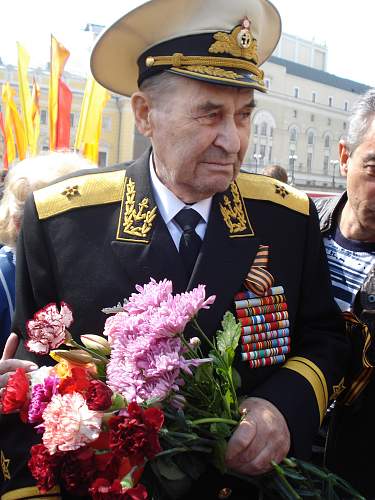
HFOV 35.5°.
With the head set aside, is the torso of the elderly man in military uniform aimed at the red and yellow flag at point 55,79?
no

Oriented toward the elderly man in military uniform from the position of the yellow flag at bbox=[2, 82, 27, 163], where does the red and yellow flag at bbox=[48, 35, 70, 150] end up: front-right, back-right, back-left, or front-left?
front-left

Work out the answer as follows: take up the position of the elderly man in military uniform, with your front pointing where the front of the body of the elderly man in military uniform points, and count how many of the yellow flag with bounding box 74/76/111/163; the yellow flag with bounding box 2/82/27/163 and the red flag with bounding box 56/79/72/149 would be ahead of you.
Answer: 0

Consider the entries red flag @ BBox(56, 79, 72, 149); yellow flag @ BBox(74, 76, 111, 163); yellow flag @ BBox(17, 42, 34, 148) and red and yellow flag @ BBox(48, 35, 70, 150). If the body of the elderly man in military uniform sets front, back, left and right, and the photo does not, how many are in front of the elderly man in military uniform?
0

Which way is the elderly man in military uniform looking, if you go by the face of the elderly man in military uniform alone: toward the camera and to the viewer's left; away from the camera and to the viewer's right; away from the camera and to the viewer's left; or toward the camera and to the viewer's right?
toward the camera and to the viewer's right

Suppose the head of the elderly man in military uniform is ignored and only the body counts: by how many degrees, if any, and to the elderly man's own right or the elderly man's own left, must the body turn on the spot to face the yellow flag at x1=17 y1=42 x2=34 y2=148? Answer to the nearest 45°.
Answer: approximately 180°

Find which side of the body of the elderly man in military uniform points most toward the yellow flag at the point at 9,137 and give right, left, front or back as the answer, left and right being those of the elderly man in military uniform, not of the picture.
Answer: back

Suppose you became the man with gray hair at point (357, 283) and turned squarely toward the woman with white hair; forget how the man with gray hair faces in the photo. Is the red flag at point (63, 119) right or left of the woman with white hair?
right

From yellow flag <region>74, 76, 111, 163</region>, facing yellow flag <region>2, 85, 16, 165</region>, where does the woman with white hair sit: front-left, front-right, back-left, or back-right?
back-left

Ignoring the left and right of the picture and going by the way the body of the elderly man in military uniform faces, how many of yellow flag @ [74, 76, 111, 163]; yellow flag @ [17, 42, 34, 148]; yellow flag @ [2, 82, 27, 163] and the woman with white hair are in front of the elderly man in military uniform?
0

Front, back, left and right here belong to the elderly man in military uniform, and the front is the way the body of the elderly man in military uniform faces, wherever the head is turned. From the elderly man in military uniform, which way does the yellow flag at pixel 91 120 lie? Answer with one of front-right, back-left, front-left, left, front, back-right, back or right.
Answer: back

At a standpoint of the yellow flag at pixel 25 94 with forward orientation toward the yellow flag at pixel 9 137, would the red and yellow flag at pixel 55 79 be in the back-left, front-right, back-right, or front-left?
back-right

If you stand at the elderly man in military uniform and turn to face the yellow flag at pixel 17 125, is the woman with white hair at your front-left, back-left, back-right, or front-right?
front-left

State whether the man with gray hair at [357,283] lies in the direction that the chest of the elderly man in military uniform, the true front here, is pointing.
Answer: no

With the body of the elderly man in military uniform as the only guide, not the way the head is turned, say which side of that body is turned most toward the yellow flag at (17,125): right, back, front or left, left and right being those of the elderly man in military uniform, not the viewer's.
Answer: back

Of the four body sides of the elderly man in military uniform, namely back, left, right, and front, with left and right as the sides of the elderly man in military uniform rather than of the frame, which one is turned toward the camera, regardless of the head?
front

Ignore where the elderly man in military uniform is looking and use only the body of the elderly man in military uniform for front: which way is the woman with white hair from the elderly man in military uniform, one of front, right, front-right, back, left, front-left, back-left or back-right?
back-right

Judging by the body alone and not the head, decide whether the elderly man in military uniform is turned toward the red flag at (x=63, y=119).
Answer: no
